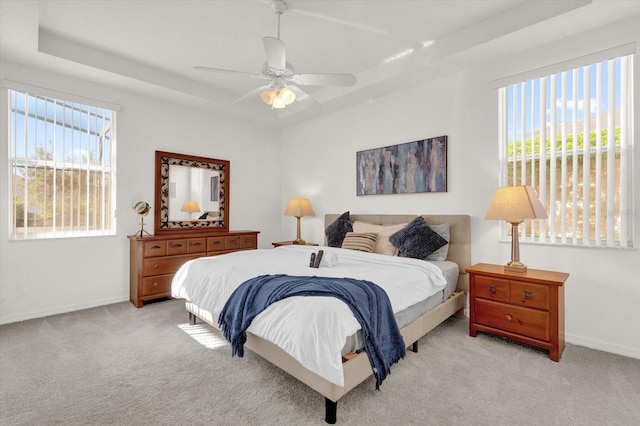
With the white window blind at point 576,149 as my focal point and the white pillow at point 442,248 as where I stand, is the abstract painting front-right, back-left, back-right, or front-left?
back-left

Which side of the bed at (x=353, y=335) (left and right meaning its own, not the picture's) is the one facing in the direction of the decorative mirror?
right

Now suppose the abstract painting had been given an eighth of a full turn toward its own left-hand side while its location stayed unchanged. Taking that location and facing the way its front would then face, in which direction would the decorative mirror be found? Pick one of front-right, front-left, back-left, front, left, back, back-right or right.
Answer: right

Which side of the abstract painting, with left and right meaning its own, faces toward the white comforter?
front

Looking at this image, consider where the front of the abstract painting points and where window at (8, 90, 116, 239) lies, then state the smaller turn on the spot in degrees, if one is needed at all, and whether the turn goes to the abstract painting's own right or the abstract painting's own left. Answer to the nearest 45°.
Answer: approximately 45° to the abstract painting's own right

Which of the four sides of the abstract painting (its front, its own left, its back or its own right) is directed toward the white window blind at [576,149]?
left

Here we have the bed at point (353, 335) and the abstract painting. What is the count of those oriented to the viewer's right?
0

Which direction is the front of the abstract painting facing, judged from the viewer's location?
facing the viewer and to the left of the viewer
